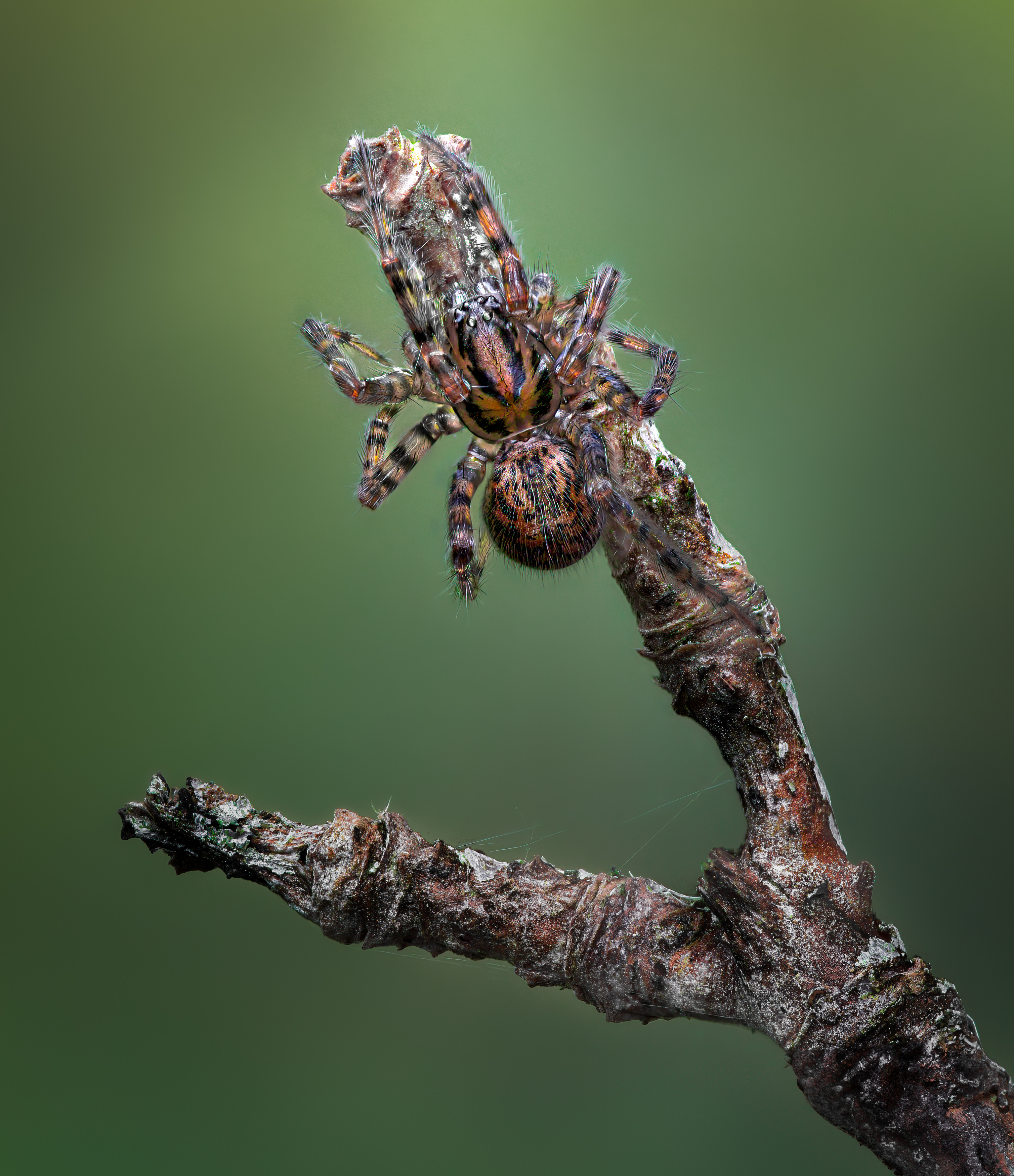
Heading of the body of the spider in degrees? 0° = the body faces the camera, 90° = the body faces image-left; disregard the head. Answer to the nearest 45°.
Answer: approximately 180°
